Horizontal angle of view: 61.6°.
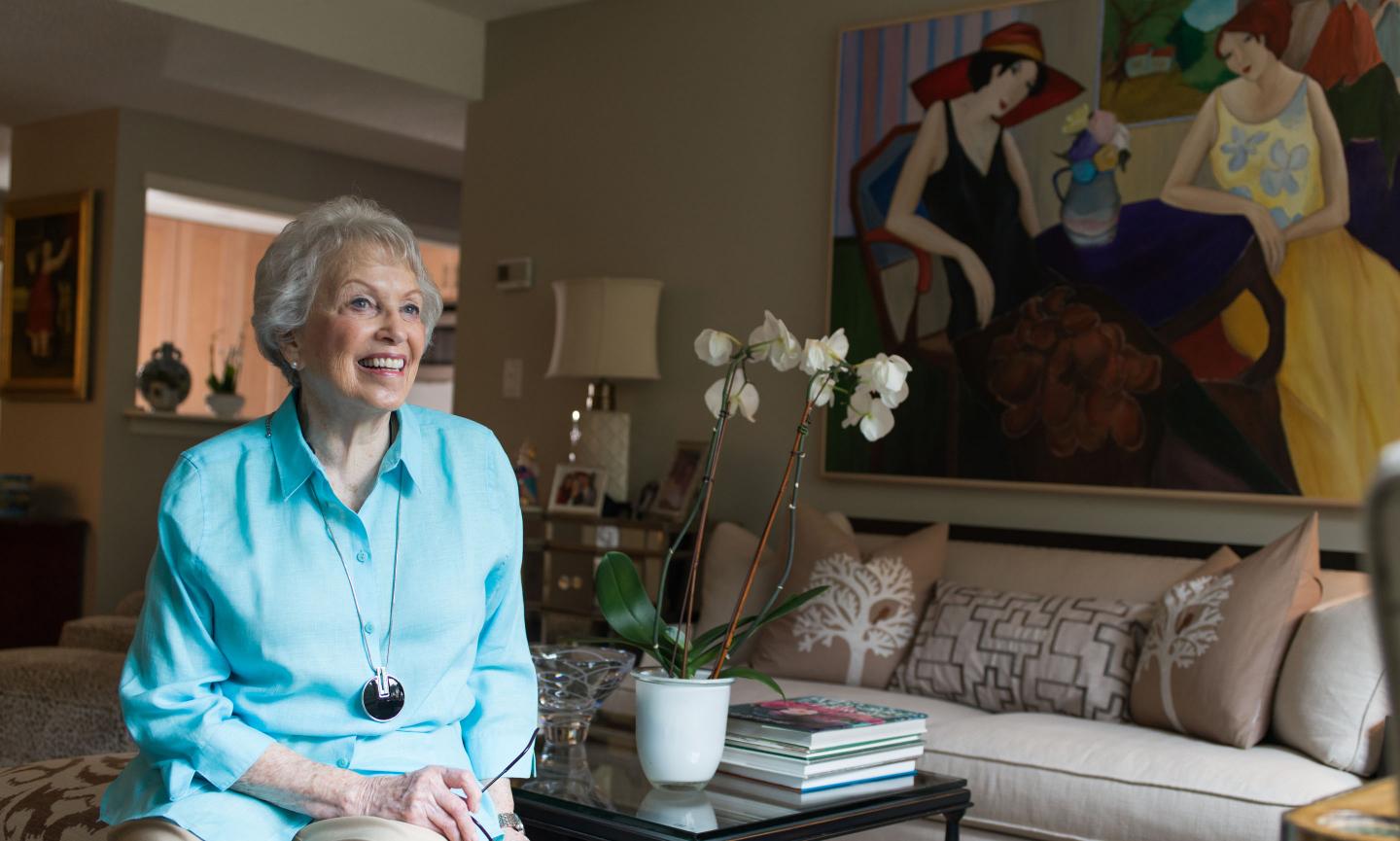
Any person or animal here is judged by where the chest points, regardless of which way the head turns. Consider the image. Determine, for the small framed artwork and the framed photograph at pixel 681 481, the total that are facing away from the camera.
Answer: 0

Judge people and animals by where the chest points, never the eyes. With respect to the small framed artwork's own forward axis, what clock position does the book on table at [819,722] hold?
The book on table is roughly at 10 o'clock from the small framed artwork.

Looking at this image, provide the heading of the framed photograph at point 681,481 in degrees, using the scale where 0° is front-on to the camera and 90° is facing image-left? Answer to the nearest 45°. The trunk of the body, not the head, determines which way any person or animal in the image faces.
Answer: approximately 45°

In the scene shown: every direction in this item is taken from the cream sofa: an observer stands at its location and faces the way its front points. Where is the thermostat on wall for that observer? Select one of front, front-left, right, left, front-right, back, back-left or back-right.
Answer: right

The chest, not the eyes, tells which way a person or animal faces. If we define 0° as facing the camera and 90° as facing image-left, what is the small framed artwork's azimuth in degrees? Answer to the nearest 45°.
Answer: approximately 45°

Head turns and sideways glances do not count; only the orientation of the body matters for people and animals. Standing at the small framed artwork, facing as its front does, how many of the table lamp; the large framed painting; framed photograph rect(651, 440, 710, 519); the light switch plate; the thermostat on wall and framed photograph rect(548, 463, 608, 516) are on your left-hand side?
6

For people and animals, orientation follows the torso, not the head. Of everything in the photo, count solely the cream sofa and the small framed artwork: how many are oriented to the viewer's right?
0

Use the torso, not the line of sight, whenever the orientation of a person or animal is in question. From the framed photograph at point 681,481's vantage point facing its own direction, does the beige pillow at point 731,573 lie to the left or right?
on its left

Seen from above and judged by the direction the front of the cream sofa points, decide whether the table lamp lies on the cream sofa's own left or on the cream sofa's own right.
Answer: on the cream sofa's own right

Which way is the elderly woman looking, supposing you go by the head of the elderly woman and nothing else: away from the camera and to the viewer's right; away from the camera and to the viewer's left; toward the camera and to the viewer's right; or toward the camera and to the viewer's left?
toward the camera and to the viewer's right

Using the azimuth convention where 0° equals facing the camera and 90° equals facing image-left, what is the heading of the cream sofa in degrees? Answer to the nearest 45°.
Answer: approximately 45°

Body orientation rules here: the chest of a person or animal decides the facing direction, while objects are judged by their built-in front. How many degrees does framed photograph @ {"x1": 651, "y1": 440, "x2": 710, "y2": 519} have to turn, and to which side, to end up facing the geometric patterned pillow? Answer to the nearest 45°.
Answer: approximately 90° to its left

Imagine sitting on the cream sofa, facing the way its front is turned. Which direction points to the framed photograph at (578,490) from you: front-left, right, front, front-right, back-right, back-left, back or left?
right

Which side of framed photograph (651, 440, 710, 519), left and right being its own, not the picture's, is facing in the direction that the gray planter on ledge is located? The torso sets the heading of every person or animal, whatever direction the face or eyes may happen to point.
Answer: right

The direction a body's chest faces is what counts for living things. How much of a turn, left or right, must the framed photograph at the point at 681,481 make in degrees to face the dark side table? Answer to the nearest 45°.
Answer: approximately 90° to its right

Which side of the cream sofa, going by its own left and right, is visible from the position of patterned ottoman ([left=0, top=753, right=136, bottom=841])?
front
